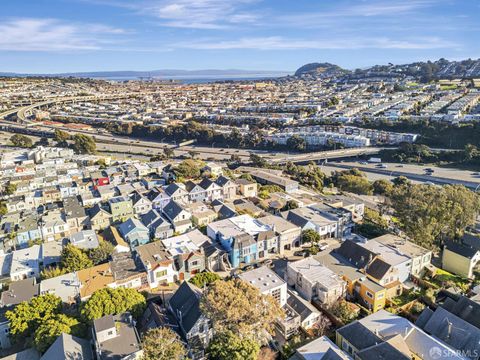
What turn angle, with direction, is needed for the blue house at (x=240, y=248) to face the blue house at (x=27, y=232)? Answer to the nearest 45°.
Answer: approximately 135° to its right

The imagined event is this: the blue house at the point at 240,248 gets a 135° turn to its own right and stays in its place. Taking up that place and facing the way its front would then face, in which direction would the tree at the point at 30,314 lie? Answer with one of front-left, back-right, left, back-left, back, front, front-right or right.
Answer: front-left

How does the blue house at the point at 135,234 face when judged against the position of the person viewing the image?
facing the viewer and to the right of the viewer

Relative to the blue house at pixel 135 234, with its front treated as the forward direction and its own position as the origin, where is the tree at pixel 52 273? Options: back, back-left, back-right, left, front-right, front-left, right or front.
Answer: right

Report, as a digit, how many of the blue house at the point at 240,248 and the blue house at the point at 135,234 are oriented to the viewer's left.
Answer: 0

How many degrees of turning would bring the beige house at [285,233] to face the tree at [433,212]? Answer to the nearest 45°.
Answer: approximately 45° to its left

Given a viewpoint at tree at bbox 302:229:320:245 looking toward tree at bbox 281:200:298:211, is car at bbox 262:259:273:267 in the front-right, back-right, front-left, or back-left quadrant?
back-left

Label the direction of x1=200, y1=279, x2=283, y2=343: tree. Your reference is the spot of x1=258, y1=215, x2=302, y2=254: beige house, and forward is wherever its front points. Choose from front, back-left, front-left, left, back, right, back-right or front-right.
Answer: front-right

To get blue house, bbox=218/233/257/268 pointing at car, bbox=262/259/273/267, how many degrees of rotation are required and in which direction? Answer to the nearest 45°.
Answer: approximately 45° to its left
